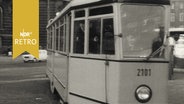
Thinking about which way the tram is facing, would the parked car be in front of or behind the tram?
behind

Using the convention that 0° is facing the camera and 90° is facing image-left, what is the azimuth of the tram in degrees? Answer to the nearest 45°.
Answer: approximately 315°
